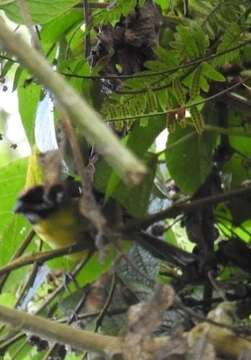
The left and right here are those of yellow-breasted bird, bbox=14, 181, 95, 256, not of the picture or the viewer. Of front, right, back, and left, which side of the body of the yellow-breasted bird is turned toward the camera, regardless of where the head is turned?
left
